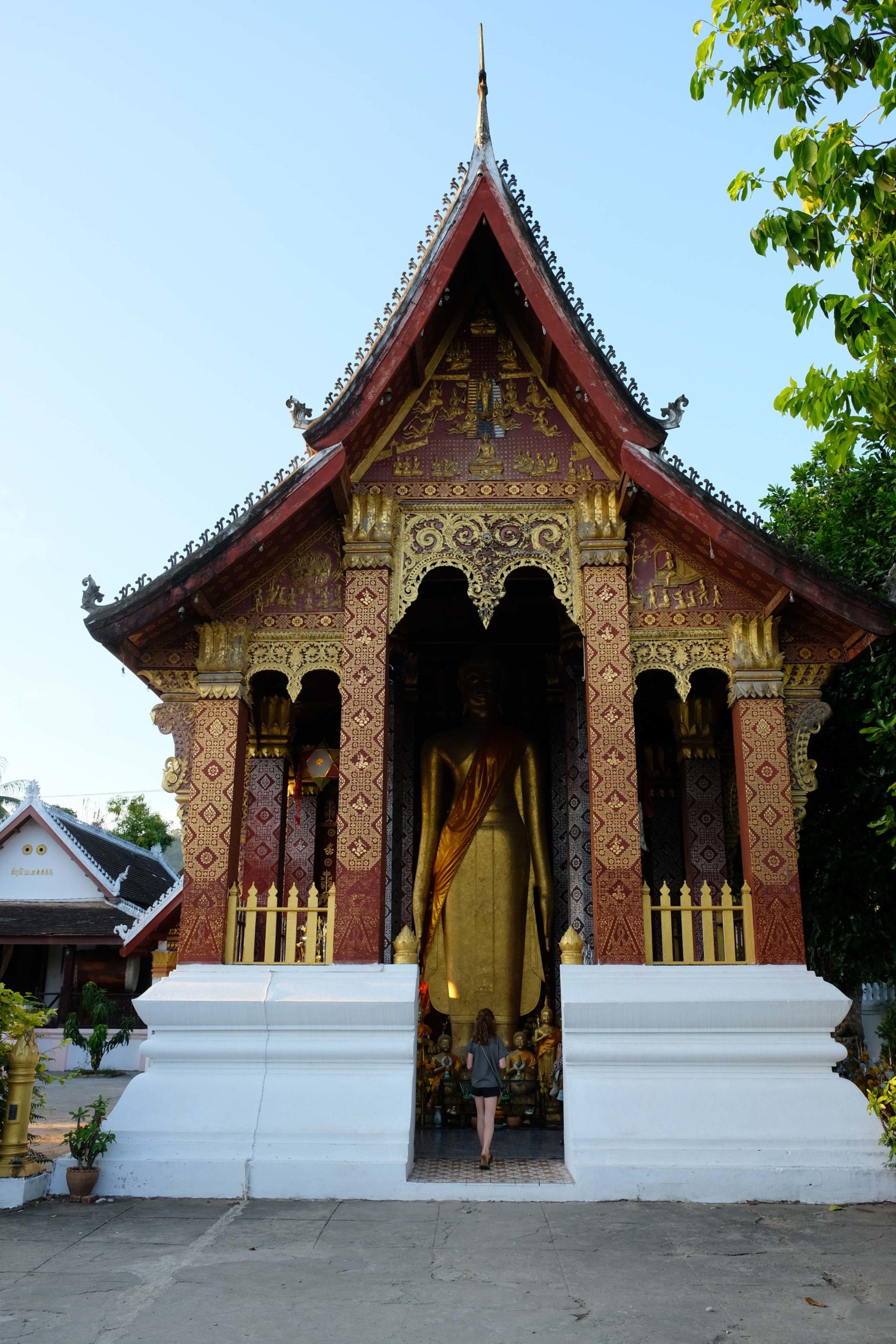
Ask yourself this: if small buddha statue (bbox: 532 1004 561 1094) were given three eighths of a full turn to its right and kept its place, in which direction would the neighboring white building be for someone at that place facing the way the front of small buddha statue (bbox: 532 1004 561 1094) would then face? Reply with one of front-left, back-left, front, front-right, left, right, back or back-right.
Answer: front

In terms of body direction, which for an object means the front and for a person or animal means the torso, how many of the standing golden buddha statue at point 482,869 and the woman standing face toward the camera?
1

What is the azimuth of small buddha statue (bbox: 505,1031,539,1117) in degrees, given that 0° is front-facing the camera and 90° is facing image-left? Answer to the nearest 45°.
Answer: approximately 0°

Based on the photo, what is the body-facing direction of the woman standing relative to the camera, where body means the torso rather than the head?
away from the camera

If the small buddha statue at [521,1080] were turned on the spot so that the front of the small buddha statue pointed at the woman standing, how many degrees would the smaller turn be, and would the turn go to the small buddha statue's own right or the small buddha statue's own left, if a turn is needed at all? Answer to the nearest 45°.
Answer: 0° — it already faces them

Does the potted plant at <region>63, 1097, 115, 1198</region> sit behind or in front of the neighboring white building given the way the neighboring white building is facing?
in front

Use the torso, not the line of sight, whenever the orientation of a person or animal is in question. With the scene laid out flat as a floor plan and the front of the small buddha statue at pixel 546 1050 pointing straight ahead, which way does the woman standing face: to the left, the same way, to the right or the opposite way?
the opposite way

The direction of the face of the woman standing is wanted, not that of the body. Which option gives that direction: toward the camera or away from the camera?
away from the camera

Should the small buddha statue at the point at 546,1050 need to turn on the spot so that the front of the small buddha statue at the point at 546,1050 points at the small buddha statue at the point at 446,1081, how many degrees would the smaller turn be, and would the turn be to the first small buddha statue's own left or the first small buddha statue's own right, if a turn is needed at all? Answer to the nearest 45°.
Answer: approximately 90° to the first small buddha statue's own right

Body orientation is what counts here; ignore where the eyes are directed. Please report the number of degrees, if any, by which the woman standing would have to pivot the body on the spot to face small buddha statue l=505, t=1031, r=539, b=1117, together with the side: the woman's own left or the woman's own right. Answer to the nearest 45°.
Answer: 0° — they already face it

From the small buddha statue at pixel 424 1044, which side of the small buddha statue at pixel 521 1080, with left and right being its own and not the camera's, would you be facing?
right

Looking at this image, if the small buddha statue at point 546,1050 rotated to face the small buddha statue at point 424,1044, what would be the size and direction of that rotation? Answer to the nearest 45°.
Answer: approximately 90° to its right

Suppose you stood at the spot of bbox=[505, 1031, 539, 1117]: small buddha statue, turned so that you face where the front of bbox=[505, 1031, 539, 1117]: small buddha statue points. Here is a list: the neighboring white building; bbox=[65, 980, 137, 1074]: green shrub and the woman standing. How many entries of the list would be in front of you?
1
